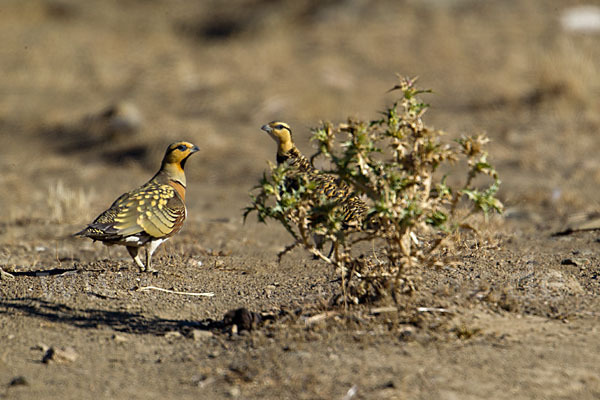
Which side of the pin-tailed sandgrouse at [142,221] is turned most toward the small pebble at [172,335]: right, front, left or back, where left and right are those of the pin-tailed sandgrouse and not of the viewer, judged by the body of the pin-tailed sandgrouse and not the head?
right

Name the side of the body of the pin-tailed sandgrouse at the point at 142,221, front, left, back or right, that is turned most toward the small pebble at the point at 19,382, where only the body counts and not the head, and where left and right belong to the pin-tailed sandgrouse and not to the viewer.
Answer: right

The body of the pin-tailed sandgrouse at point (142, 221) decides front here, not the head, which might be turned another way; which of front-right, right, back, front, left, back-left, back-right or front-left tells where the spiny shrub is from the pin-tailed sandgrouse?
front-right

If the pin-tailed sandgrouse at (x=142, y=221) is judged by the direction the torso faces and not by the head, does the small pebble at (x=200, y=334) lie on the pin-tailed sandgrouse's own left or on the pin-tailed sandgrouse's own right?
on the pin-tailed sandgrouse's own right

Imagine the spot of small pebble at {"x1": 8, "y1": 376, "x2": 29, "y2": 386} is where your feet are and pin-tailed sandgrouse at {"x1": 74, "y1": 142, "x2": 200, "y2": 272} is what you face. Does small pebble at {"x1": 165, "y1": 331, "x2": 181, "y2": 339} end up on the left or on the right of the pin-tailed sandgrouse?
right

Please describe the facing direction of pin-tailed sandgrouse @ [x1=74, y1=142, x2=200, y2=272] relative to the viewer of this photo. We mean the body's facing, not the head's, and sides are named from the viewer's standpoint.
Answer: facing to the right of the viewer

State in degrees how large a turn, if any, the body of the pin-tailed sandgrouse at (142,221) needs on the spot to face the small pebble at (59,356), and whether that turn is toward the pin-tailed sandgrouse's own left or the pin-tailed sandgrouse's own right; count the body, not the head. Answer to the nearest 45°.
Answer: approximately 90° to the pin-tailed sandgrouse's own right
